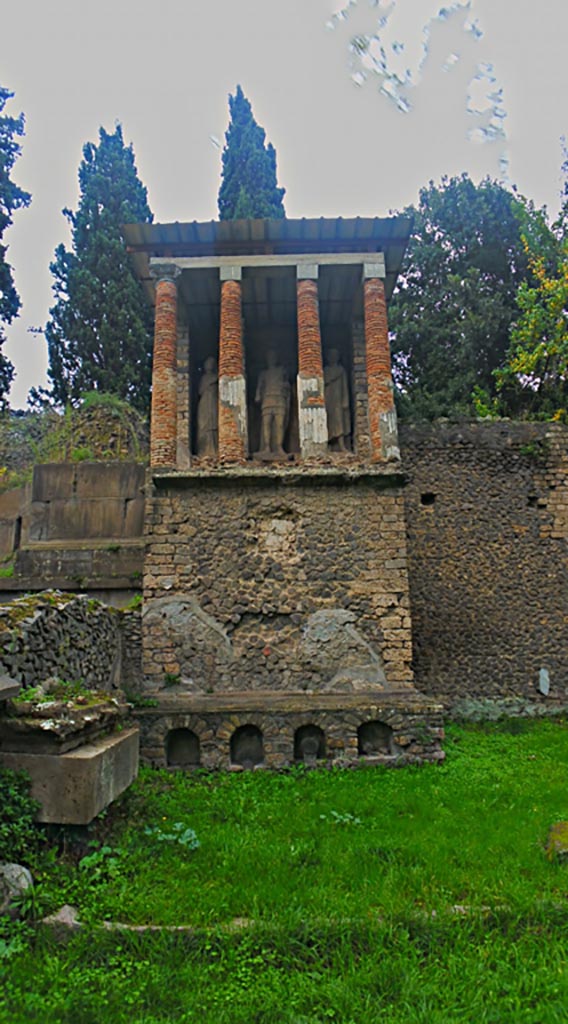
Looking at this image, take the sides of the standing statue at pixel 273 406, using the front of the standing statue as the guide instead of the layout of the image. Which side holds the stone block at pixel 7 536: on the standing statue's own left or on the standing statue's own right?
on the standing statue's own right

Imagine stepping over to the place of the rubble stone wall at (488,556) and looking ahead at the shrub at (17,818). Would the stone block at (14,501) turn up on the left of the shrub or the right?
right

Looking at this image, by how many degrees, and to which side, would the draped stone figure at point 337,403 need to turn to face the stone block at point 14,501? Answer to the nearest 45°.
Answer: approximately 90° to its right

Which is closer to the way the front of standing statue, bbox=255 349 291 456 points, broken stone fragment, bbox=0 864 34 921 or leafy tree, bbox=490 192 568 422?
the broken stone fragment

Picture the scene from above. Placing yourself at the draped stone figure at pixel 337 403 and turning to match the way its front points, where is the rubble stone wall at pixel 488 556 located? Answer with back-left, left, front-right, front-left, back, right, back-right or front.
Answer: back-left

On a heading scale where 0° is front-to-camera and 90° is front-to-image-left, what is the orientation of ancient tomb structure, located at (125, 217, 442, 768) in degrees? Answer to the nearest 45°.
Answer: approximately 0°

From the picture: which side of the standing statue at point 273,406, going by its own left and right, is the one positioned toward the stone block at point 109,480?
right

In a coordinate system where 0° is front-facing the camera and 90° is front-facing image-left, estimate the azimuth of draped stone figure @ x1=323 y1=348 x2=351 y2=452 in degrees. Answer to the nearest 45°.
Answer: approximately 0°

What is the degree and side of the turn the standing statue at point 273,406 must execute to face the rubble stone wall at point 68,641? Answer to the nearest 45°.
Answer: approximately 45° to its right

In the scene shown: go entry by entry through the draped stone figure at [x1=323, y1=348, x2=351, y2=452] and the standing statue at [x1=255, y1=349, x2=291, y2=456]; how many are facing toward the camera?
2

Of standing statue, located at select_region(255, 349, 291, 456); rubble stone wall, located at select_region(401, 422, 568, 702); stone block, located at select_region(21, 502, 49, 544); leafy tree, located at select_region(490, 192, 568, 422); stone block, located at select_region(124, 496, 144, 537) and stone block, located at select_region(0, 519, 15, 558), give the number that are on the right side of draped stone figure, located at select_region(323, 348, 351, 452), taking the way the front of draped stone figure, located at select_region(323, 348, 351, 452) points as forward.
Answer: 4

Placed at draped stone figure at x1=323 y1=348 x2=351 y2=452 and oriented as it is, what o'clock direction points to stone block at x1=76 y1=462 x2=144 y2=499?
The stone block is roughly at 3 o'clock from the draped stone figure.

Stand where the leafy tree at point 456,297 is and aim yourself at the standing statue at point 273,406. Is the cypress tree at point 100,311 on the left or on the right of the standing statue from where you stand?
right

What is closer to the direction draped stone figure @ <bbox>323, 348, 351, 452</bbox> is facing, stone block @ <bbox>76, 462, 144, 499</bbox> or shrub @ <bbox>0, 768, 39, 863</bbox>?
the shrub
